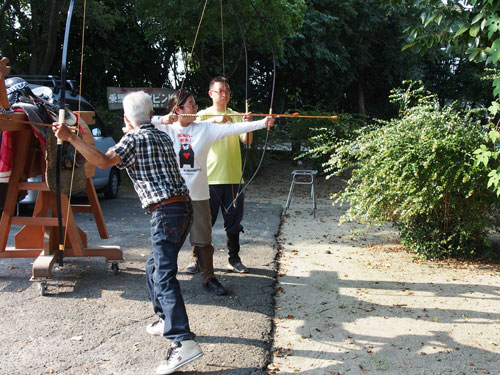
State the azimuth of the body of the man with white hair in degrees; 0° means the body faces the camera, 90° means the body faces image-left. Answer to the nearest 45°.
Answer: approximately 135°

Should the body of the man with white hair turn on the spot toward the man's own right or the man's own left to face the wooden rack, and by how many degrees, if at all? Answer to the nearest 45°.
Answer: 0° — they already face it

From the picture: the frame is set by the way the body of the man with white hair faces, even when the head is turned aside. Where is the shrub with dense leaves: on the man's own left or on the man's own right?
on the man's own right

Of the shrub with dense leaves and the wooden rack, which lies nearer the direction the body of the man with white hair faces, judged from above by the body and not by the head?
the wooden rack

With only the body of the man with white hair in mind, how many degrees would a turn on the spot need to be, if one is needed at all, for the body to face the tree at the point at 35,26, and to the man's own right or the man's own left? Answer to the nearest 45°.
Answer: approximately 45° to the man's own right

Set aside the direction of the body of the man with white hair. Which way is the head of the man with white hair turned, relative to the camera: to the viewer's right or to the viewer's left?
to the viewer's left

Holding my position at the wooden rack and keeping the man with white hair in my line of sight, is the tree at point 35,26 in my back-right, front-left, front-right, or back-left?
back-left
